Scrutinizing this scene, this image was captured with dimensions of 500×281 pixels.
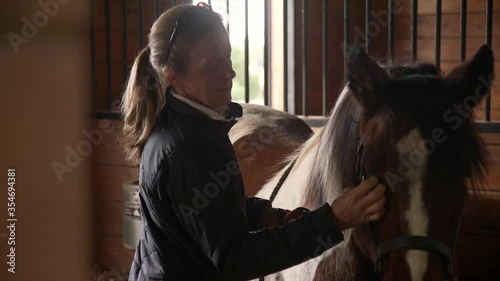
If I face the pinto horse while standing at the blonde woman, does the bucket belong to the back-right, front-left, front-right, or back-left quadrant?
back-left

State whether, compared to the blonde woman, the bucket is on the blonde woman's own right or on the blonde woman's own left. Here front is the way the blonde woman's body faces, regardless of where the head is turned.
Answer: on the blonde woman's own left

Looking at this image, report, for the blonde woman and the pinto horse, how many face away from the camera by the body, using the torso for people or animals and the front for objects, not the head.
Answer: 0

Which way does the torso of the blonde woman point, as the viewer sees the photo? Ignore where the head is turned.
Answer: to the viewer's right

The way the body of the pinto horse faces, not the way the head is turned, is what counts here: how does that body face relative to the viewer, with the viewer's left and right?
facing the viewer and to the right of the viewer

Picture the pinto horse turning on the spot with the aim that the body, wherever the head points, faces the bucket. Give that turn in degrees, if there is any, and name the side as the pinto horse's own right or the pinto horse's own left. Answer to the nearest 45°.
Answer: approximately 180°
